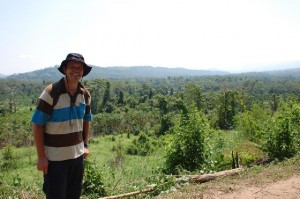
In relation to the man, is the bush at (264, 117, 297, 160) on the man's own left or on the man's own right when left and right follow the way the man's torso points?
on the man's own left

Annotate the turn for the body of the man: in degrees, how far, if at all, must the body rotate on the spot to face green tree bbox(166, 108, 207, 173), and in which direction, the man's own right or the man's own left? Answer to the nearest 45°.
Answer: approximately 90° to the man's own left

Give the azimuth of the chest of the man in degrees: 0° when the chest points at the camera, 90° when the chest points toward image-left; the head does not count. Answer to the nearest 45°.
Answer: approximately 315°

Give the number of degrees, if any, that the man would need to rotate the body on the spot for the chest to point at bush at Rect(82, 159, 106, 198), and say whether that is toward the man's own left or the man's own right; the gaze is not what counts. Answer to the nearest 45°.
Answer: approximately 135° to the man's own left

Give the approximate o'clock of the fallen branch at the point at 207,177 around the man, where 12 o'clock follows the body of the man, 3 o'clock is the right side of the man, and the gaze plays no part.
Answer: The fallen branch is roughly at 9 o'clock from the man.

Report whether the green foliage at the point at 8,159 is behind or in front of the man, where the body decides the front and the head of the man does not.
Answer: behind
